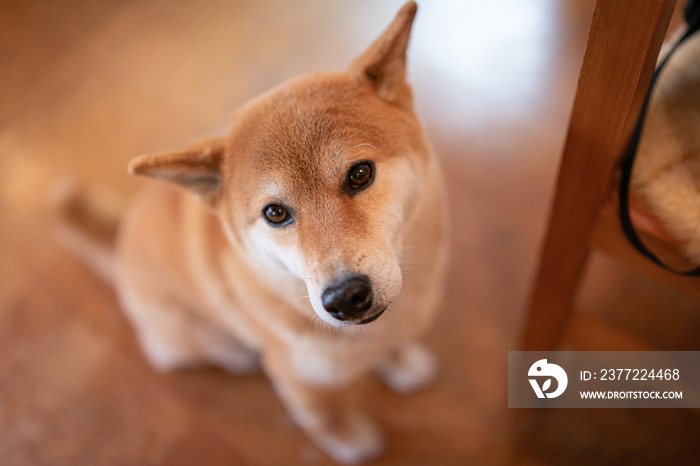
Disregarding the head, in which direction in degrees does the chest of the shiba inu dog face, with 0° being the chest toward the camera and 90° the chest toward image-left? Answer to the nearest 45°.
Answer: approximately 315°
